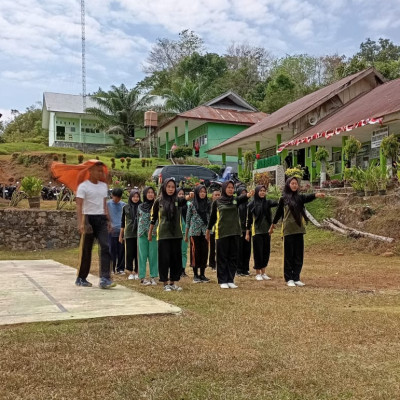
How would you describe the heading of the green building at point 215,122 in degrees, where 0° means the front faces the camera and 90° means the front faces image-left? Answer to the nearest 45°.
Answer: approximately 45°

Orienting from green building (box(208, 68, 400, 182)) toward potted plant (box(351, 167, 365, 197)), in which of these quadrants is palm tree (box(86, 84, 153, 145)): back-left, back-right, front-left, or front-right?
back-right

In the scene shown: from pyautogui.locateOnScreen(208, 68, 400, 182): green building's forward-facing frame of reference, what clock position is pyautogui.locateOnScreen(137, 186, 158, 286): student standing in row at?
The student standing in row is roughly at 11 o'clock from the green building.

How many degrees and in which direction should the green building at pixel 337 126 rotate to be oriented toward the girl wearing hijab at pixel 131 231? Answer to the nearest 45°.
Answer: approximately 45° to its left

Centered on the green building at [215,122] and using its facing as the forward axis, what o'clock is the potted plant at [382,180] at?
The potted plant is roughly at 10 o'clock from the green building.

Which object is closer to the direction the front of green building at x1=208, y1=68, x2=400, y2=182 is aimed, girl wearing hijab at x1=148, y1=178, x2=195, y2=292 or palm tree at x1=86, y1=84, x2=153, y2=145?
the girl wearing hijab

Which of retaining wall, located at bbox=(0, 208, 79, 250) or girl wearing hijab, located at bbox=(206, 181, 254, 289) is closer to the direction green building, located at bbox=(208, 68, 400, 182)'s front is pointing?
the retaining wall

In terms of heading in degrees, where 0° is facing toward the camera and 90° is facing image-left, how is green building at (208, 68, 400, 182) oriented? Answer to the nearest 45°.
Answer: approximately 45°
